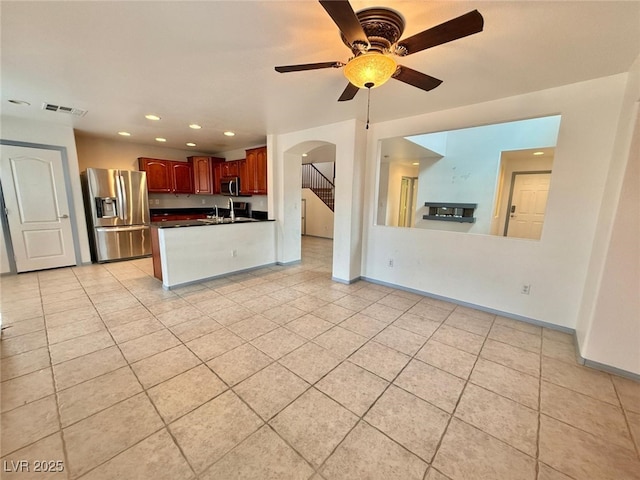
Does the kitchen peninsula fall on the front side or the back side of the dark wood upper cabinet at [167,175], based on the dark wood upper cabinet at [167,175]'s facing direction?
on the front side

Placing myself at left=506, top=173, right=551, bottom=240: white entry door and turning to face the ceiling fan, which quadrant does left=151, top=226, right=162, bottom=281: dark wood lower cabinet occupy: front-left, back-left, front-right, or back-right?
front-right

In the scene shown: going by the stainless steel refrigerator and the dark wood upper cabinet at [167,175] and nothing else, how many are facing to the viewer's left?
0

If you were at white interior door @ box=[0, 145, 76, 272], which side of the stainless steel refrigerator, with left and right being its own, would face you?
right

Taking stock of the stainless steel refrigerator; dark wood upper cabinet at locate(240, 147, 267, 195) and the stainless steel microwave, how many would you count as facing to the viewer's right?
0

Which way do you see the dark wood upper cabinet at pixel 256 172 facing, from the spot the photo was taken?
facing the viewer and to the left of the viewer

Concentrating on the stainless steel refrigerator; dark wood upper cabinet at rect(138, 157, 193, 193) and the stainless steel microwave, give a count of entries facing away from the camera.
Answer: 0

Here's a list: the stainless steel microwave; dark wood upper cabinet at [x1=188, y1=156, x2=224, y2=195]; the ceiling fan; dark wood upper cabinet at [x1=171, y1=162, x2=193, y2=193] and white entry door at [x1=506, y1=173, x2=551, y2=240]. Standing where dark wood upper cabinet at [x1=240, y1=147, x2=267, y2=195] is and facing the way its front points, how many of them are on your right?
3

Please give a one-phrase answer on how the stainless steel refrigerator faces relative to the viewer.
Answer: facing the viewer

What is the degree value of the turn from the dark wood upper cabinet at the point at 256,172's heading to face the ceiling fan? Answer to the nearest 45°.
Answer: approximately 45° to its left

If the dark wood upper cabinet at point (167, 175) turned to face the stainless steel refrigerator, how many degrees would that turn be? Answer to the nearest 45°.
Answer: approximately 90° to its right

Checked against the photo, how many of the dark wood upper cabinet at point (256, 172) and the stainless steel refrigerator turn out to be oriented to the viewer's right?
0

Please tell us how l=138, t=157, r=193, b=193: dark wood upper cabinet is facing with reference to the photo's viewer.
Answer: facing the viewer and to the right of the viewer
